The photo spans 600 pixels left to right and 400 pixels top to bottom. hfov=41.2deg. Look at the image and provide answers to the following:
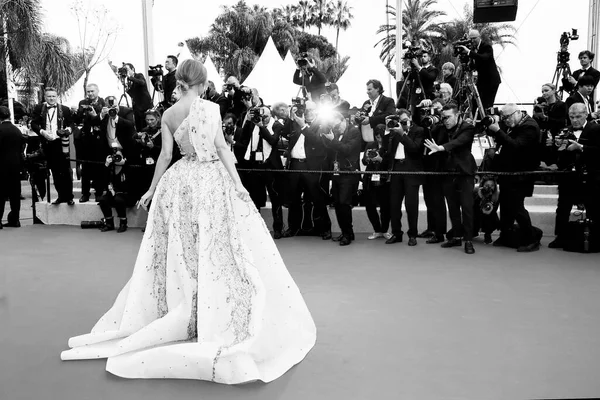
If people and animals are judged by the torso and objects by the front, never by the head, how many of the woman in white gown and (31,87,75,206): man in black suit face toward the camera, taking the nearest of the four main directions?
1

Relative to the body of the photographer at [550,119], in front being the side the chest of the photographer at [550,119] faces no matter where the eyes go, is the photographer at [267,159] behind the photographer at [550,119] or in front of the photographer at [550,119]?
in front

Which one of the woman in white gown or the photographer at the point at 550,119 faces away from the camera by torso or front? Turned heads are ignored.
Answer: the woman in white gown

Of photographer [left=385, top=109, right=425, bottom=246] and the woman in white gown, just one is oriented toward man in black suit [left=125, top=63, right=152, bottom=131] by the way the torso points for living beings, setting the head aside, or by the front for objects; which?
the woman in white gown

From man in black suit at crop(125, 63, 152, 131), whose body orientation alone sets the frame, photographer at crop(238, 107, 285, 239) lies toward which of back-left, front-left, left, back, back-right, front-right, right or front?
left

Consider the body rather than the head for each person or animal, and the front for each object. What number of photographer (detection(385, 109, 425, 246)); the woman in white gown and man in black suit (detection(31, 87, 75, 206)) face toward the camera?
2

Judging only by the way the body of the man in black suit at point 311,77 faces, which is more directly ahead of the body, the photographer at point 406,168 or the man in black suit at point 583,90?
the photographer

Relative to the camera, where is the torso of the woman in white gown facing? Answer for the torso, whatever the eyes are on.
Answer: away from the camera
